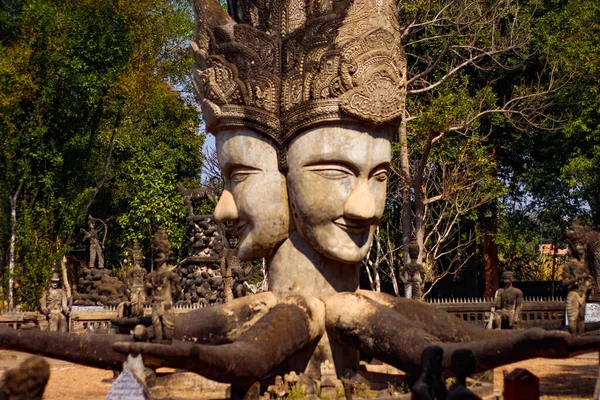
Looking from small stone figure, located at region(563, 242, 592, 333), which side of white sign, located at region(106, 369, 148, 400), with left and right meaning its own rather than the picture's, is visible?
left

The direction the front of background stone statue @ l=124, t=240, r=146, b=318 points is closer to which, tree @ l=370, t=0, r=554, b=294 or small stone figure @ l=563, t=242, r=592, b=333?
the small stone figure

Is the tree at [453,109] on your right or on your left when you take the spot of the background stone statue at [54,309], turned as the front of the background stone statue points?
on your left

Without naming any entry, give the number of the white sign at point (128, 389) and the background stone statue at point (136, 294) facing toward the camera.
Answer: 2

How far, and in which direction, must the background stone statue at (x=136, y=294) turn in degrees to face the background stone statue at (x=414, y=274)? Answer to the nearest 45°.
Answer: approximately 45° to its left

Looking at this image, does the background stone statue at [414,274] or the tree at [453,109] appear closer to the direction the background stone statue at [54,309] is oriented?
the background stone statue

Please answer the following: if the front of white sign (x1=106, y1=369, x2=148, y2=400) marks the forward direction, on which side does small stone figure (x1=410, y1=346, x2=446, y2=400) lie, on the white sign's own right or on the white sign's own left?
on the white sign's own left

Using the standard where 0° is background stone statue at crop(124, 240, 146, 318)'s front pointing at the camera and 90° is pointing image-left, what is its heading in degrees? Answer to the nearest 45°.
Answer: approximately 0°

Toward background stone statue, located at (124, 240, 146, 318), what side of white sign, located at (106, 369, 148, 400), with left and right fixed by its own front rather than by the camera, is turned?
back

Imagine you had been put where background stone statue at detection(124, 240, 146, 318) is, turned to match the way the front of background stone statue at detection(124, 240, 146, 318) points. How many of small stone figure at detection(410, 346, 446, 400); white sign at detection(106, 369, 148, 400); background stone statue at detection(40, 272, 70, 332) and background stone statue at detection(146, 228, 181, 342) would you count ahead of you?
3

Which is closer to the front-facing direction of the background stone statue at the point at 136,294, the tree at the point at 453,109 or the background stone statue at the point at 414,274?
the background stone statue
